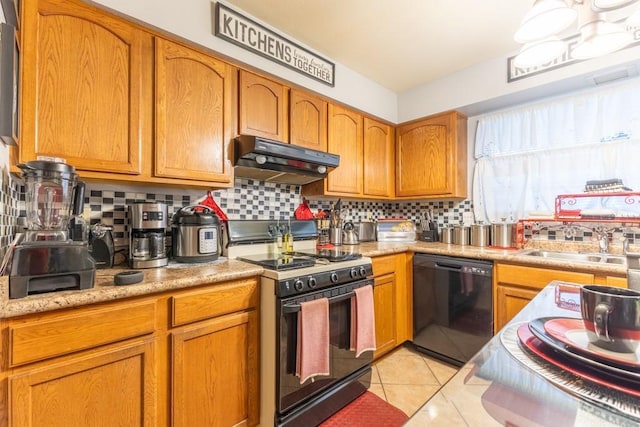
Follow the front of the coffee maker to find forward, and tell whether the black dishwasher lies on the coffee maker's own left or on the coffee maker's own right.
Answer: on the coffee maker's own left

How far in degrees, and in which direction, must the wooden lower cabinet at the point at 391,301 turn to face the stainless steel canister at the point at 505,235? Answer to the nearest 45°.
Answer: approximately 45° to its left

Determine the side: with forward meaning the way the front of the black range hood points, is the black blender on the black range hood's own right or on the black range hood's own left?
on the black range hood's own right

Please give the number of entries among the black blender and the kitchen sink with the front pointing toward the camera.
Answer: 2

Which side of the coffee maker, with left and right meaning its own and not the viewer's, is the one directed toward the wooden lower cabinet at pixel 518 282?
left

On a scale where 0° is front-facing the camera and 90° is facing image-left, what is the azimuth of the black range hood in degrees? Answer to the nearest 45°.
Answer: approximately 315°

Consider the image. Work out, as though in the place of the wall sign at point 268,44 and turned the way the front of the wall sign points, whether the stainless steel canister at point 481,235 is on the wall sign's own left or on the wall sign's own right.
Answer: on the wall sign's own left

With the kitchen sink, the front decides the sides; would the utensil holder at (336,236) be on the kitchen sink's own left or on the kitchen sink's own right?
on the kitchen sink's own right

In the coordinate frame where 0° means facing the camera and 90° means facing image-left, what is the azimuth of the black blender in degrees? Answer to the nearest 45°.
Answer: approximately 0°

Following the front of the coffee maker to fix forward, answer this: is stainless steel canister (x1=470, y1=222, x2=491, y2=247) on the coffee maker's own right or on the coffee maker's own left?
on the coffee maker's own left

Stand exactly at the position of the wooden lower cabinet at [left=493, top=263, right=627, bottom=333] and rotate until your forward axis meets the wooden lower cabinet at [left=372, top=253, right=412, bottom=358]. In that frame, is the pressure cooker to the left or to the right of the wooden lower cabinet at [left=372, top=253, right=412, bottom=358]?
left
